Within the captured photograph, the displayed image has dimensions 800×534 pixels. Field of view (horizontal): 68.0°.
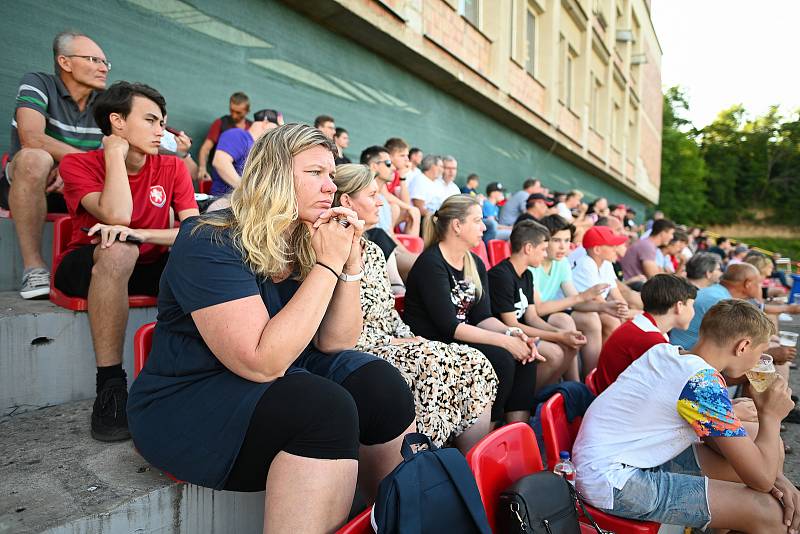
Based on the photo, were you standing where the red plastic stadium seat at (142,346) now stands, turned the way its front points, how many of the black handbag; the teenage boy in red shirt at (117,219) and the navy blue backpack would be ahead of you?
2

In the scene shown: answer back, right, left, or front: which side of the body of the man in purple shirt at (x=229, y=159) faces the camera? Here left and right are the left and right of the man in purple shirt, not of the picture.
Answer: right

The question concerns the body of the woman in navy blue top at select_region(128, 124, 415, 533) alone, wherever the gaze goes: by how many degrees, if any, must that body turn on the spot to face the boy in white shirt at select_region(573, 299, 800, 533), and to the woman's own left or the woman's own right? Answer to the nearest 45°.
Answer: approximately 45° to the woman's own left

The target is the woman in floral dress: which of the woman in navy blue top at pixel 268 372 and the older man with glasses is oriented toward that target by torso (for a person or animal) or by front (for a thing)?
the older man with glasses

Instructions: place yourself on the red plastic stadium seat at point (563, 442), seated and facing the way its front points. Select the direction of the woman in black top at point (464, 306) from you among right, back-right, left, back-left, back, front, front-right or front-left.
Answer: back

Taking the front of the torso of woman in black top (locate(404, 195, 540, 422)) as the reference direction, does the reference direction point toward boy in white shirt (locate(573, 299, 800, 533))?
yes

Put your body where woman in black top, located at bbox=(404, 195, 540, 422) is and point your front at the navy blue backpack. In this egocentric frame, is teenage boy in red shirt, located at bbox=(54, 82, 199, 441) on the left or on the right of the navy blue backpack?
right

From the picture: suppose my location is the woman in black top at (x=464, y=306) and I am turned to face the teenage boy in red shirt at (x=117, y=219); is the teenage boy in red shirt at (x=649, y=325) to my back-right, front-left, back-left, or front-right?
back-left

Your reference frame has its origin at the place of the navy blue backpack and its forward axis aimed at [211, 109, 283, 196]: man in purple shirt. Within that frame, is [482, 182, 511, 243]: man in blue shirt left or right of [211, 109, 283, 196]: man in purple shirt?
right

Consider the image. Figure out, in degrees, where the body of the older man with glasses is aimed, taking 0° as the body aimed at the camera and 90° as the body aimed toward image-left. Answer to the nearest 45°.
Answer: approximately 315°

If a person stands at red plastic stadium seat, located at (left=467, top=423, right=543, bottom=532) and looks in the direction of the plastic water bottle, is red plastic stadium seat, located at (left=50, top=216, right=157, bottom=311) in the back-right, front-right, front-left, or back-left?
back-left

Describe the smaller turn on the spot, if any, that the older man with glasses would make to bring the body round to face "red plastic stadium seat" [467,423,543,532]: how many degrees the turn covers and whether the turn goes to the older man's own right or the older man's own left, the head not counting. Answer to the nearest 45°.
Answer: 0° — they already face it
